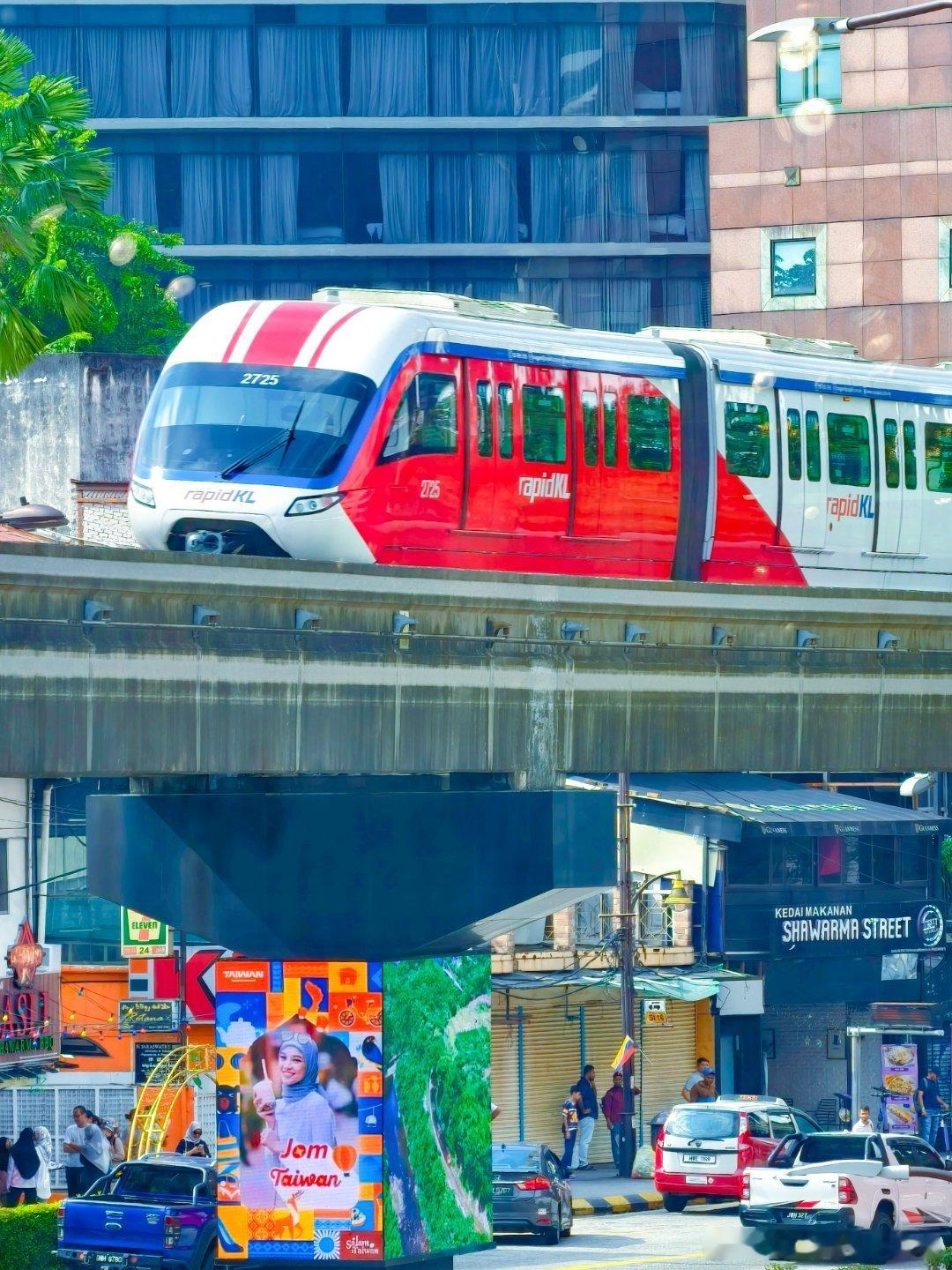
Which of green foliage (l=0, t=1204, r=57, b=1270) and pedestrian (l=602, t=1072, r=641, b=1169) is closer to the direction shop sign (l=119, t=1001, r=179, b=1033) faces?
the green foliage

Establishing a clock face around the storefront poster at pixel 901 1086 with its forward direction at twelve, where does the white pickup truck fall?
The white pickup truck is roughly at 12 o'clock from the storefront poster.

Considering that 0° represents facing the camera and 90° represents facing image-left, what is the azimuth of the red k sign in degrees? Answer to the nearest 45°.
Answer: approximately 0°

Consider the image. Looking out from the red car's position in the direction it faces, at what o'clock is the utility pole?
The utility pole is roughly at 10 o'clock from the red car.

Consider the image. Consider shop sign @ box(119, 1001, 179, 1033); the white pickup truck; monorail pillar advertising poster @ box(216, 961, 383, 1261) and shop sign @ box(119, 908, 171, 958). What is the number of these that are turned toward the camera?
3

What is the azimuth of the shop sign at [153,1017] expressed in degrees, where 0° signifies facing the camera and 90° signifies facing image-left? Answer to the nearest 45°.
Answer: approximately 0°

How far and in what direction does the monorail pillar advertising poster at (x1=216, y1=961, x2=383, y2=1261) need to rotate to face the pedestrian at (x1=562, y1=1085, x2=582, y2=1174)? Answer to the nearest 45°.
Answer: approximately 180°
